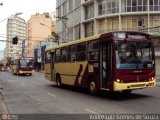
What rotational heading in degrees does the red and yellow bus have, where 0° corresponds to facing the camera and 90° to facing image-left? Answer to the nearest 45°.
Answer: approximately 315°
